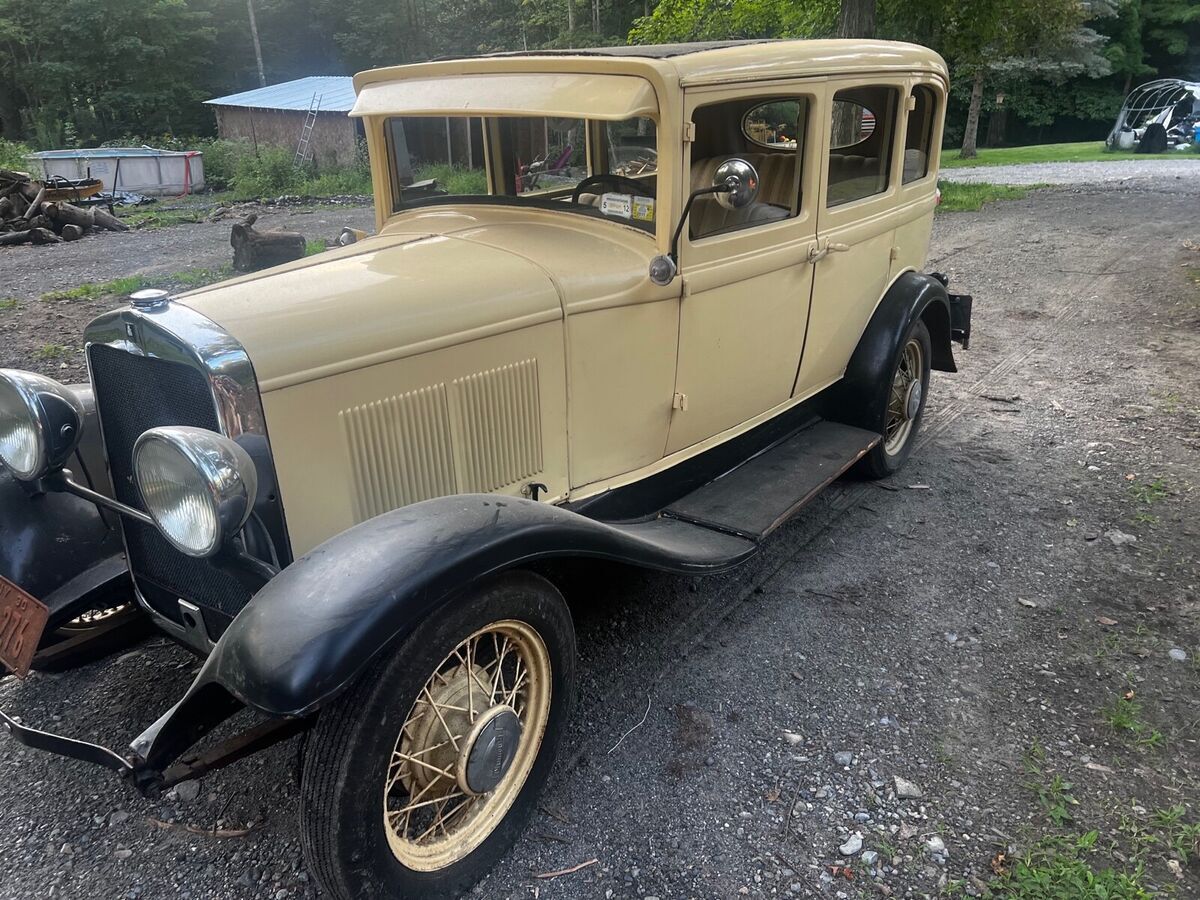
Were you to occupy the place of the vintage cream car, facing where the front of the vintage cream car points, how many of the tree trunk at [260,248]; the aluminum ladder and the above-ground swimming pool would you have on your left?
0

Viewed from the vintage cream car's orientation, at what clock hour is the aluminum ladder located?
The aluminum ladder is roughly at 4 o'clock from the vintage cream car.

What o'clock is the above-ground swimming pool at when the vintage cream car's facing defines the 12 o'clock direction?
The above-ground swimming pool is roughly at 4 o'clock from the vintage cream car.

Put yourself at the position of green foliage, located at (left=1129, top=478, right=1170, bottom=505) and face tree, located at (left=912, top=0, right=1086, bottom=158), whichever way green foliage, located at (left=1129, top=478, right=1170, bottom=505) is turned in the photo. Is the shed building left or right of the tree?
left

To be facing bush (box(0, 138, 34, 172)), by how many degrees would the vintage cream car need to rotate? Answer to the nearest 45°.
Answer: approximately 90° to its right

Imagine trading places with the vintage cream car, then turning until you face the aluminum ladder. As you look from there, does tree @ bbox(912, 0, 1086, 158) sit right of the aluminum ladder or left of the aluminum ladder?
right

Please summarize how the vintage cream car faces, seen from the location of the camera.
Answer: facing the viewer and to the left of the viewer

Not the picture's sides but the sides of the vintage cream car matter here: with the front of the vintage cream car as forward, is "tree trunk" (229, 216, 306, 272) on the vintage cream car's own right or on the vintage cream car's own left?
on the vintage cream car's own right

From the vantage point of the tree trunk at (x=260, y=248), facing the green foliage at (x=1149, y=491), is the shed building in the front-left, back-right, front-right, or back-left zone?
back-left

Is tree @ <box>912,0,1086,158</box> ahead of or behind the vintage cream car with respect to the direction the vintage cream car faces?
behind

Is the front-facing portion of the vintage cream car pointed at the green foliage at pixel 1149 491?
no

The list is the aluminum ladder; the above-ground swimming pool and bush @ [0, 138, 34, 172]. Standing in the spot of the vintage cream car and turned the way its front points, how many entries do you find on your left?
0

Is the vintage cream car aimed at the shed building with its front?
no
